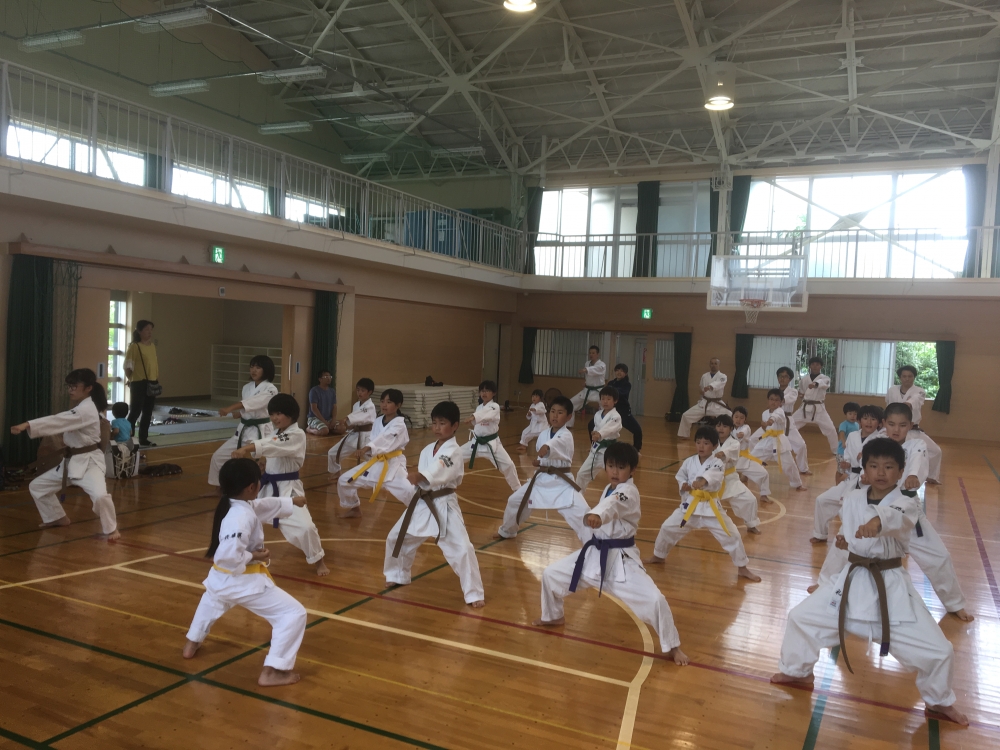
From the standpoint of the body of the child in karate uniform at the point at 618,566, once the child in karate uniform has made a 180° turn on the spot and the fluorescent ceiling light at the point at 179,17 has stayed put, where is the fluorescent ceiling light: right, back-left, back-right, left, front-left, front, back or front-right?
left

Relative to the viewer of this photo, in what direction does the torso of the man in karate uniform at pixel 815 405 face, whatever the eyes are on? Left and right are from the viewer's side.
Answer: facing the viewer

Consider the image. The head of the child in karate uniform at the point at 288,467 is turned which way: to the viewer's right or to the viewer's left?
to the viewer's left

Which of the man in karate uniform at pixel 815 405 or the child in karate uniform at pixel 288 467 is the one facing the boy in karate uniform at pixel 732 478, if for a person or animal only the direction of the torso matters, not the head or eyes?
the man in karate uniform at pixel 815 405

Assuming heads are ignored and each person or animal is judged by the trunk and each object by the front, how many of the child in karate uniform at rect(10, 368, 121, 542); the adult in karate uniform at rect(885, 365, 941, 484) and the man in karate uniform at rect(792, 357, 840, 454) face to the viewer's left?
1

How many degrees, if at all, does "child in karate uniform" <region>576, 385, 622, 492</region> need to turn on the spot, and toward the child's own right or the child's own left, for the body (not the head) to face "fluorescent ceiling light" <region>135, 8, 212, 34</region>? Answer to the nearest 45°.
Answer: approximately 90° to the child's own right

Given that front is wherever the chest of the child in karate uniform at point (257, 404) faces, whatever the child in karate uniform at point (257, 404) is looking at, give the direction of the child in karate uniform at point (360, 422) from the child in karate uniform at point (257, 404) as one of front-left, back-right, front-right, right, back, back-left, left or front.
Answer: back

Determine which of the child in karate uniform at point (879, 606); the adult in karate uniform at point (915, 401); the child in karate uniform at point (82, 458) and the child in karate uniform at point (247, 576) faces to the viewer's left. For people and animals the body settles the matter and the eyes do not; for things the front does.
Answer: the child in karate uniform at point (82, 458)

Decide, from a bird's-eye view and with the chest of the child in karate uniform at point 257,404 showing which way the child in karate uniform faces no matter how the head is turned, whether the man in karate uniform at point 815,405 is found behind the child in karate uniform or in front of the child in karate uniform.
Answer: behind

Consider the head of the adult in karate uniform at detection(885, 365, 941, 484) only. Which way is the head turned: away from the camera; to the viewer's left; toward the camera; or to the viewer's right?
toward the camera

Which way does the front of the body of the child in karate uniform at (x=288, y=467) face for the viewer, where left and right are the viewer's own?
facing the viewer and to the left of the viewer
